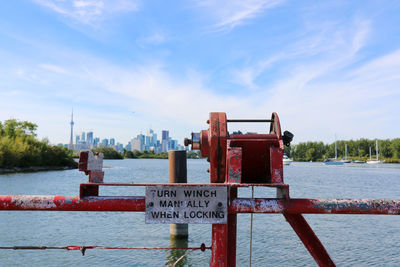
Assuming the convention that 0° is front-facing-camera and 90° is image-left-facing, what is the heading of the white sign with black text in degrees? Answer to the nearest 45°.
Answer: approximately 0°
